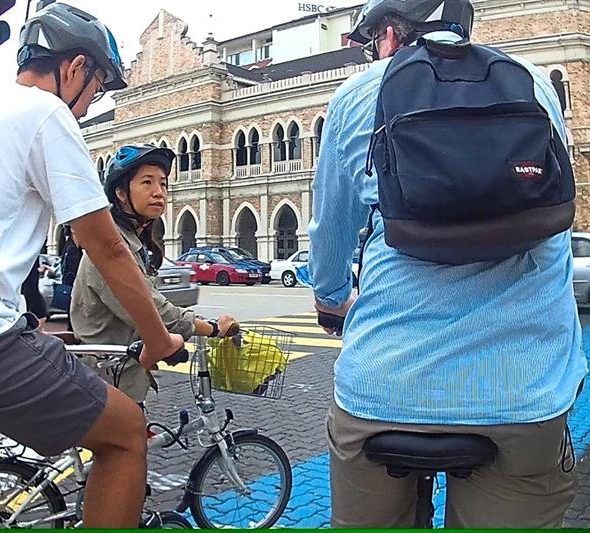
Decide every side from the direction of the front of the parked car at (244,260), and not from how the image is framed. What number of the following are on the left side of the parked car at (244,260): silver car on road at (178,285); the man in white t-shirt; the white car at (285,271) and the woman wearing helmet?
0

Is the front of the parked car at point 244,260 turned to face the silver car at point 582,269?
no

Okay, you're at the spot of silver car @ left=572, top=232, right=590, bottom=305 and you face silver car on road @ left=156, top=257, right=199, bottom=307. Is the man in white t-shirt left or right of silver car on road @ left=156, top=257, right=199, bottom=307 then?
left

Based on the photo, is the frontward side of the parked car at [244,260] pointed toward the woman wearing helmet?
no

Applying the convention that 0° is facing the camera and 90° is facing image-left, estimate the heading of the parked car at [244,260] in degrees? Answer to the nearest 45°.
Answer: approximately 270°

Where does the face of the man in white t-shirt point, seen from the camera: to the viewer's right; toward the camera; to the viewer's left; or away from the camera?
to the viewer's right

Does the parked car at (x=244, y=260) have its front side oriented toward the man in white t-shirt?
no
